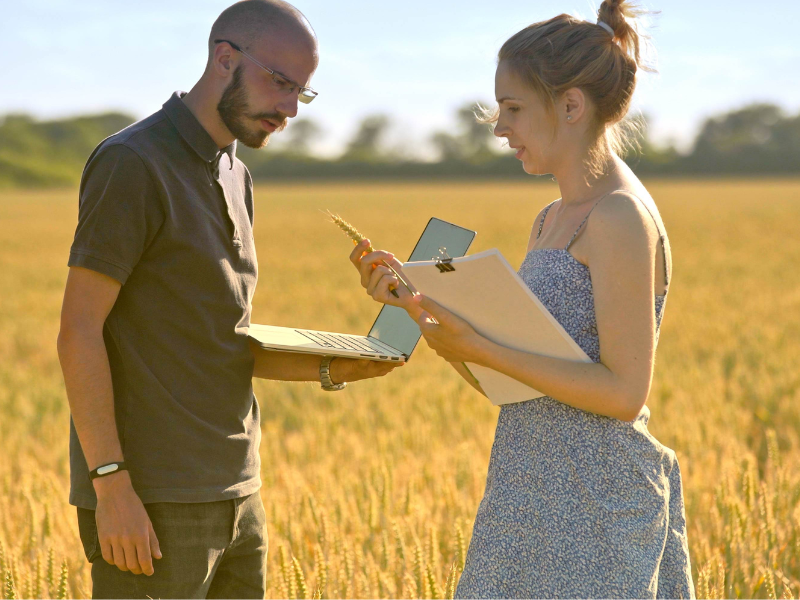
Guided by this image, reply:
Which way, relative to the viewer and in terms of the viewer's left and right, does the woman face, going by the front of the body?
facing to the left of the viewer

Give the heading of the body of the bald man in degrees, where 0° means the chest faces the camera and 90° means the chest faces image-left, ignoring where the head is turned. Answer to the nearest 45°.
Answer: approximately 315°

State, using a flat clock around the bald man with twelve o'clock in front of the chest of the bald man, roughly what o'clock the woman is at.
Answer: The woman is roughly at 11 o'clock from the bald man.

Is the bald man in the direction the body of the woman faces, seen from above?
yes

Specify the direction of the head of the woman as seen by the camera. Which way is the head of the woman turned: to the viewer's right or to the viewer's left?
to the viewer's left
